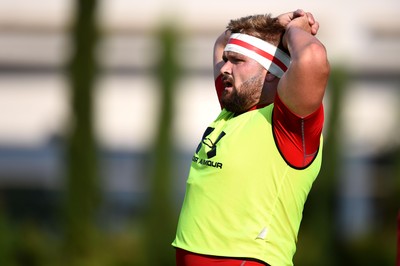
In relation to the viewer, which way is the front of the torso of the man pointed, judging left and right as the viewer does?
facing the viewer and to the left of the viewer

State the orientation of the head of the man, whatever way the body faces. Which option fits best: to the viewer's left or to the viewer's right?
to the viewer's left
